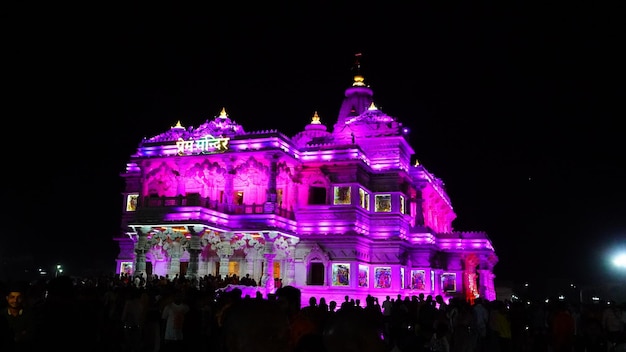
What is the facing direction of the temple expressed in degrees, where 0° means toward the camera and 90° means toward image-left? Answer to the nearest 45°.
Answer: approximately 45°

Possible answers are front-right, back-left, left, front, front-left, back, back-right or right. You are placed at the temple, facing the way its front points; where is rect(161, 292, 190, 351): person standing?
front-left

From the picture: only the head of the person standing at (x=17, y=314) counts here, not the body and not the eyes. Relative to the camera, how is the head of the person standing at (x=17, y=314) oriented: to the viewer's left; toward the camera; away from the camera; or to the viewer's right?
toward the camera

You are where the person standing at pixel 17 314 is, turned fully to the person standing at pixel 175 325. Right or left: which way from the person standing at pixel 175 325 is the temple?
left
